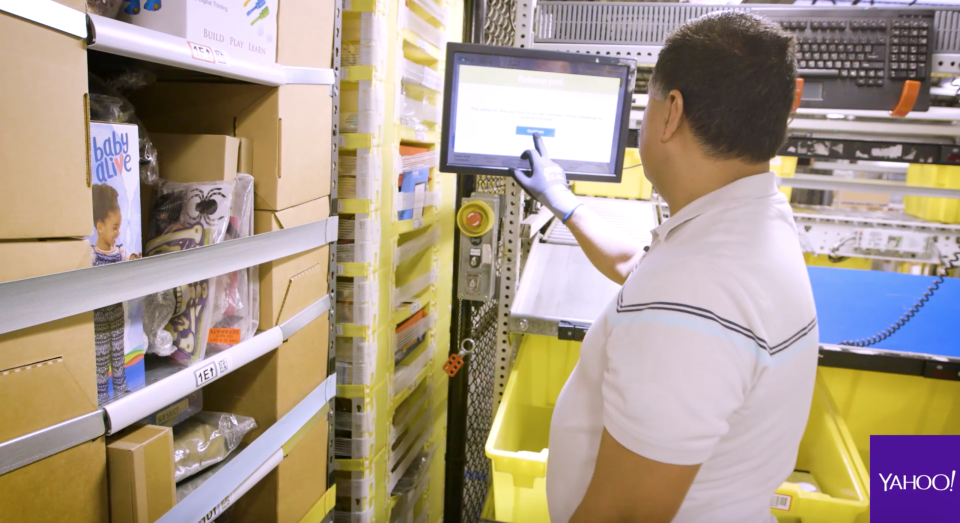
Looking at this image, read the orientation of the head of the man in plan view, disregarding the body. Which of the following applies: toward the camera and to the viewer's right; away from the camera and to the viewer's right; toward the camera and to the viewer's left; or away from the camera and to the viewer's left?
away from the camera and to the viewer's left

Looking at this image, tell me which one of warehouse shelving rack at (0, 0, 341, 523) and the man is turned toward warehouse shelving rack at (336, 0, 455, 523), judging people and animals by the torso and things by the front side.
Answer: the man

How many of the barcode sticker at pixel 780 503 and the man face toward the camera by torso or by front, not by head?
1

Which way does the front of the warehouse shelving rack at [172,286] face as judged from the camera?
facing the viewer and to the right of the viewer

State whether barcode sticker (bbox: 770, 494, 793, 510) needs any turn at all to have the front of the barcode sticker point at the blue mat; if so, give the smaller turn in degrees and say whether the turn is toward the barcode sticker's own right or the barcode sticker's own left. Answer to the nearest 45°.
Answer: approximately 180°

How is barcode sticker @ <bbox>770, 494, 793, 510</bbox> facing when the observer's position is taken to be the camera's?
facing the viewer

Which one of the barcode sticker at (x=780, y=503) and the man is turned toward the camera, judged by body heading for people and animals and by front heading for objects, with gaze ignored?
the barcode sticker

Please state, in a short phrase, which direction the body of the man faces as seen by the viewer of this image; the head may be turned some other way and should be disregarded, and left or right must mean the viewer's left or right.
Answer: facing away from the viewer and to the left of the viewer

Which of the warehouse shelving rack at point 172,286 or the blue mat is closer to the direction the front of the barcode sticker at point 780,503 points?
the warehouse shelving rack
